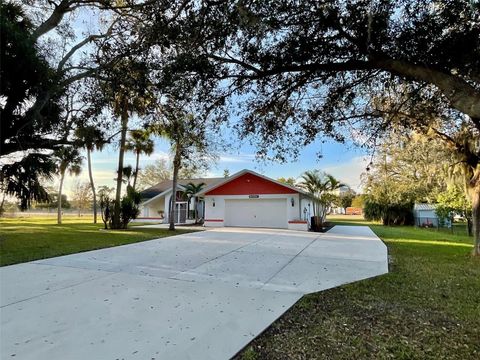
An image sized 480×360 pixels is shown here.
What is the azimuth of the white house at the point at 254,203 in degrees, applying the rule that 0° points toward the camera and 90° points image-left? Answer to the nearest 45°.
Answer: approximately 0°

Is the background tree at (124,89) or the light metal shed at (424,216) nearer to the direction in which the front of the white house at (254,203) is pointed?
the background tree

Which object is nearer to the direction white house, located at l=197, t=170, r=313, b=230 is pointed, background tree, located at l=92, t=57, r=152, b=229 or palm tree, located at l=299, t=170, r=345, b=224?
the background tree

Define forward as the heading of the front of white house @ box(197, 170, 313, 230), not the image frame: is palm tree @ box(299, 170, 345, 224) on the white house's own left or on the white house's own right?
on the white house's own left

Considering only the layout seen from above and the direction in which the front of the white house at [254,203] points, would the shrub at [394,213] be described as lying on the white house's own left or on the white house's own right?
on the white house's own left

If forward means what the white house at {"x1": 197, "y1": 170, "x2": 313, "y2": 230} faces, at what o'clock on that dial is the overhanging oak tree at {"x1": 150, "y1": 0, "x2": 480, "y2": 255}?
The overhanging oak tree is roughly at 12 o'clock from the white house.
